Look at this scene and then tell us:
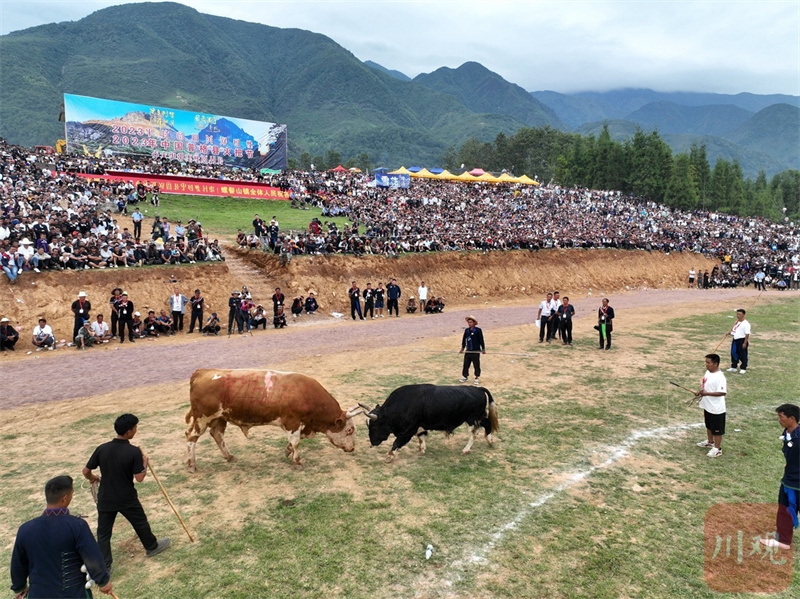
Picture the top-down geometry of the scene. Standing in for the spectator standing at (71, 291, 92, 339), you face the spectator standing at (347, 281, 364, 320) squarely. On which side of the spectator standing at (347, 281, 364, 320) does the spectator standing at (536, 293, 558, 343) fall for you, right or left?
right

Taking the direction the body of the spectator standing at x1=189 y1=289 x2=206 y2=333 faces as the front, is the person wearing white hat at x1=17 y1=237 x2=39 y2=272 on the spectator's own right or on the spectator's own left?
on the spectator's own right

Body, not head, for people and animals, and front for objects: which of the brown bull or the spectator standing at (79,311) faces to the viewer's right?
the brown bull

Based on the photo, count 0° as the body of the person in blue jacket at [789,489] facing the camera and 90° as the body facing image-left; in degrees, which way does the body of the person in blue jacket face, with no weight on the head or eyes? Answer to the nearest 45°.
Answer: approximately 90°

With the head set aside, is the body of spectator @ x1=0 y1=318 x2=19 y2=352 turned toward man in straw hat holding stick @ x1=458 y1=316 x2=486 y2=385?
yes

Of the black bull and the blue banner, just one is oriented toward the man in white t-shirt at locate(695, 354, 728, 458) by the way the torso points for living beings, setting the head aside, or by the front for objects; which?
the blue banner
